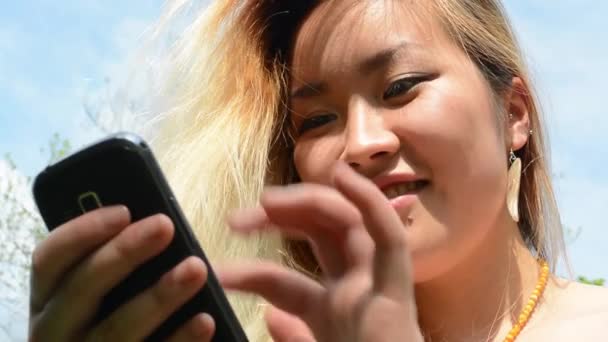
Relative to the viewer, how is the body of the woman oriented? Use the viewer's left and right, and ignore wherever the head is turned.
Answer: facing the viewer and to the left of the viewer

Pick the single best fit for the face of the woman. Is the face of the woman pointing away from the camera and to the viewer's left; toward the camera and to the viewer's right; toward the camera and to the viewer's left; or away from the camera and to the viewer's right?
toward the camera and to the viewer's left
